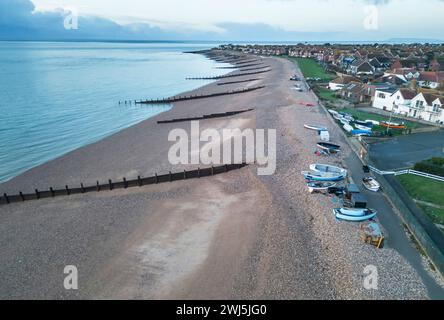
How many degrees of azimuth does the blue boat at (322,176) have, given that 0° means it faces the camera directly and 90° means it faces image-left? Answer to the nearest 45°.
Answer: approximately 90°

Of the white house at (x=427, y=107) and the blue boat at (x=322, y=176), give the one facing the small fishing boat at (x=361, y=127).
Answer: the white house

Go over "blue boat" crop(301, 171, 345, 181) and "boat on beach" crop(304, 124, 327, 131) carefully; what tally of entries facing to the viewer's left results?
2

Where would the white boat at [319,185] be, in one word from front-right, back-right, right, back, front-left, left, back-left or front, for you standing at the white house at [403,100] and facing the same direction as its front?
front-left

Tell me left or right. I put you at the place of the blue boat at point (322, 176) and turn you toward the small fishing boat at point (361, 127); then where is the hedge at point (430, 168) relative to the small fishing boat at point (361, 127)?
right

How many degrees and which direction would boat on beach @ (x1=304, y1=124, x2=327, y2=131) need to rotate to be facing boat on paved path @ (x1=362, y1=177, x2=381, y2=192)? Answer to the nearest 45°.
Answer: approximately 90° to its left

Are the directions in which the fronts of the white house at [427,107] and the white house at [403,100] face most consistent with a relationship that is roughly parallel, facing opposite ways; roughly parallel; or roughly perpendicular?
roughly parallel

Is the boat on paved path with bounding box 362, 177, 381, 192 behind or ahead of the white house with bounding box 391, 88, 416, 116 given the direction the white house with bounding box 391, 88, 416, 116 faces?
ahead

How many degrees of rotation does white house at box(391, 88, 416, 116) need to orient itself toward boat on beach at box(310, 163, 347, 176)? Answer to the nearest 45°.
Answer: approximately 45° to its left

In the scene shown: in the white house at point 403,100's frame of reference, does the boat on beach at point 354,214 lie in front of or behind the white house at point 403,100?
in front
